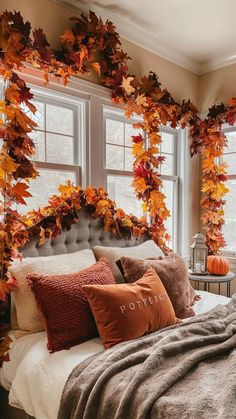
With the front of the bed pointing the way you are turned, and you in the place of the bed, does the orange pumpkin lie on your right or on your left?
on your left

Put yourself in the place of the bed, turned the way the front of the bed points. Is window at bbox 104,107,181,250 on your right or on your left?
on your left

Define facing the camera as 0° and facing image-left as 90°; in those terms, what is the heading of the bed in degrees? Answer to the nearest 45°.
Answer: approximately 315°

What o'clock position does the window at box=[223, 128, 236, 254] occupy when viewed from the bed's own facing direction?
The window is roughly at 9 o'clock from the bed.
